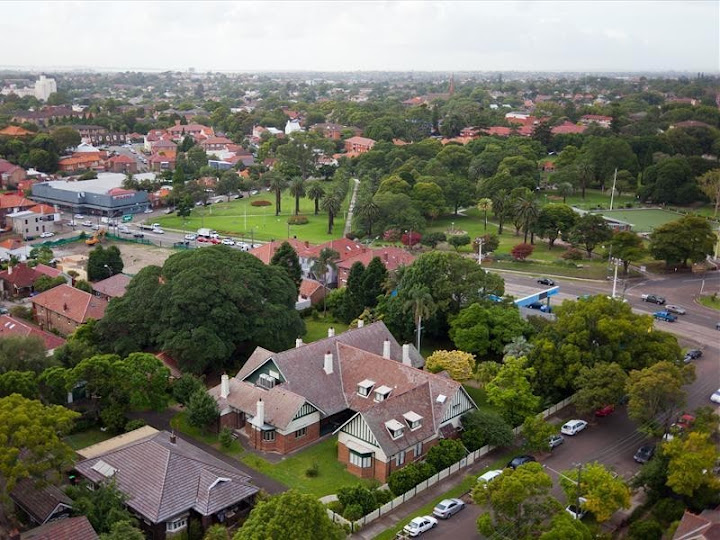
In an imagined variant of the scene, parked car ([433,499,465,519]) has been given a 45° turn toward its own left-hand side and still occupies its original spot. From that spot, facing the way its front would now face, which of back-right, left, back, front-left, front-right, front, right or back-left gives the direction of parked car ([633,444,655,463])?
front-right

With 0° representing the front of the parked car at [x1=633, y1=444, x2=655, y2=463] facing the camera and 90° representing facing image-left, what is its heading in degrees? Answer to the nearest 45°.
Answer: approximately 45°

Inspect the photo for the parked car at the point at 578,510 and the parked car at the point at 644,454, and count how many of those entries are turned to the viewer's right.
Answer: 0

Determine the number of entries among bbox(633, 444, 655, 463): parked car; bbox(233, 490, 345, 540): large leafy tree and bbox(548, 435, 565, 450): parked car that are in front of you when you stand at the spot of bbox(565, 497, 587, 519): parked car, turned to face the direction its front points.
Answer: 1

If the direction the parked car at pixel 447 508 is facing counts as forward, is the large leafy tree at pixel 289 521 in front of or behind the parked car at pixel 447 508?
behind

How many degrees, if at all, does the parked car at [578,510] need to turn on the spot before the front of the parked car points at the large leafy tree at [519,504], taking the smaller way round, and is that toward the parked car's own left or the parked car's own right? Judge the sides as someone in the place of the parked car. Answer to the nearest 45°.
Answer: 0° — it already faces it

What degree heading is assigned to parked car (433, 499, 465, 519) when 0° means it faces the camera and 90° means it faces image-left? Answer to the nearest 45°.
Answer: approximately 225°

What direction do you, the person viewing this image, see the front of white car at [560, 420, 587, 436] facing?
facing away from the viewer and to the right of the viewer

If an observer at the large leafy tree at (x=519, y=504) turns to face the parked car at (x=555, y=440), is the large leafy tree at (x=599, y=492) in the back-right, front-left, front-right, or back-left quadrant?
front-right

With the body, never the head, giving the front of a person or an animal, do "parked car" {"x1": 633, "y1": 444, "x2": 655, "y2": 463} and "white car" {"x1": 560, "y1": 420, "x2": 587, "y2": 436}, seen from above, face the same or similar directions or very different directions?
very different directions

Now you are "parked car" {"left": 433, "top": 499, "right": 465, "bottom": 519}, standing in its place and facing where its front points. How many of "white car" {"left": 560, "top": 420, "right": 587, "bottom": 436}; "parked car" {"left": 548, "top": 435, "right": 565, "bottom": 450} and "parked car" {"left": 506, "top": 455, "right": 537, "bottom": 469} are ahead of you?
3

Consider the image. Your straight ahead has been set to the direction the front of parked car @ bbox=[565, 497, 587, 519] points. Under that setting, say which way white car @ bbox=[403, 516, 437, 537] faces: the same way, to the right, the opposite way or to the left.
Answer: the opposite way

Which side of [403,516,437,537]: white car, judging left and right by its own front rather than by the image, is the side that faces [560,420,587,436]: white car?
front

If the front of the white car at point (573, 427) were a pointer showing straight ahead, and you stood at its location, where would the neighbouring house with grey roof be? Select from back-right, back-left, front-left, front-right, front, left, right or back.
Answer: back

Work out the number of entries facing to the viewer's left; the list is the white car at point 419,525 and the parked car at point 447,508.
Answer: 0

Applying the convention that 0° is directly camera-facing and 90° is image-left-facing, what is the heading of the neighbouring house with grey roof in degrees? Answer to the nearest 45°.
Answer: approximately 315°

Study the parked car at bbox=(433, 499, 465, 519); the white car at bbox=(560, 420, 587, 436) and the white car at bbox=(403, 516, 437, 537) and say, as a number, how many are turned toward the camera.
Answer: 0

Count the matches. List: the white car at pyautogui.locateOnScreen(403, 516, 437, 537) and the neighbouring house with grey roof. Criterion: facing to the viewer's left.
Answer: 0

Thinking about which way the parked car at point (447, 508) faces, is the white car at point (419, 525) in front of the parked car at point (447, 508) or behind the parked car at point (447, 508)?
behind

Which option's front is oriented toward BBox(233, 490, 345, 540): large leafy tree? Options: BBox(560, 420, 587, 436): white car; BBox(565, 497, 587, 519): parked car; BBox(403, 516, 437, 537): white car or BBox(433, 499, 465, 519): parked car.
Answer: BBox(565, 497, 587, 519): parked car

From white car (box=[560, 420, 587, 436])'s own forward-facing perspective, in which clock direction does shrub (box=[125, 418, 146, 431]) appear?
The shrub is roughly at 7 o'clock from the white car.

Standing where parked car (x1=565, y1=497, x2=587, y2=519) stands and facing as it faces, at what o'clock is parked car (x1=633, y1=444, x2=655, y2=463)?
parked car (x1=633, y1=444, x2=655, y2=463) is roughly at 5 o'clock from parked car (x1=565, y1=497, x2=587, y2=519).
